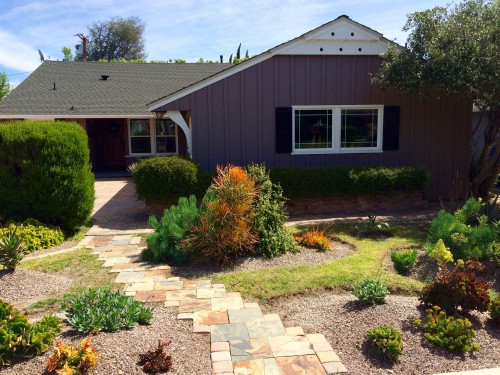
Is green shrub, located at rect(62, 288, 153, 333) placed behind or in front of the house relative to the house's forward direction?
in front

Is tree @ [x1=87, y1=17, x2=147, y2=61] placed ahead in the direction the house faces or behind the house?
behind

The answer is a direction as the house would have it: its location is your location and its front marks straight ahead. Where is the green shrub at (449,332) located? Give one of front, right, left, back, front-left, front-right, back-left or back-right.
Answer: front

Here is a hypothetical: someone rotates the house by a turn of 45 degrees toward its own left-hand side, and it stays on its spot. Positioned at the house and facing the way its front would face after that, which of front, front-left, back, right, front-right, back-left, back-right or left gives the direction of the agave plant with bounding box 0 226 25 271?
right

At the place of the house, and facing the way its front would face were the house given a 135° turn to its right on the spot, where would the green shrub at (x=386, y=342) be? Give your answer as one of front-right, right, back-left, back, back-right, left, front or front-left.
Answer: back-left

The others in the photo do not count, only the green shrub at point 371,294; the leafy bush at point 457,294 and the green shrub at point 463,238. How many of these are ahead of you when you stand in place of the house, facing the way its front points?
3

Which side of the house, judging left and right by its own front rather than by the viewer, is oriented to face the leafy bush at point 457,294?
front

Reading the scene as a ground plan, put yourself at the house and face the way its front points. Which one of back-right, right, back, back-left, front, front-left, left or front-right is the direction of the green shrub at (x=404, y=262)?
front

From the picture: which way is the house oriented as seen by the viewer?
toward the camera

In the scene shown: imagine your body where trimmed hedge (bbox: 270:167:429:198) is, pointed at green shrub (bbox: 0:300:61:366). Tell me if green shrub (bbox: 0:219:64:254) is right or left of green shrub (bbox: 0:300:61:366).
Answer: right

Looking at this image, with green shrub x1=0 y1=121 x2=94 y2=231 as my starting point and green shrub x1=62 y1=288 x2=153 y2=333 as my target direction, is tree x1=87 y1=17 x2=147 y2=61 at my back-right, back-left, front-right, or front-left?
back-left

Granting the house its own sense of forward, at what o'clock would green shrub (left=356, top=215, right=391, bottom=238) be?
The green shrub is roughly at 12 o'clock from the house.

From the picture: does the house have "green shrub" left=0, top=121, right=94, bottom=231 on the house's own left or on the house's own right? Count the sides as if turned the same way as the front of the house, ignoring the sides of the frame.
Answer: on the house's own right

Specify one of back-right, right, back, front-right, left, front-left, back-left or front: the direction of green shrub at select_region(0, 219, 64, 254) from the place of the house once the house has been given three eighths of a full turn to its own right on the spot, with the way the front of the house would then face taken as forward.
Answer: left

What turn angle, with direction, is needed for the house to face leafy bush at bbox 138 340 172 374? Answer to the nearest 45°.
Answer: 0° — it already faces it

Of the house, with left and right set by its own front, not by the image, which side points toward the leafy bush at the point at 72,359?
front
